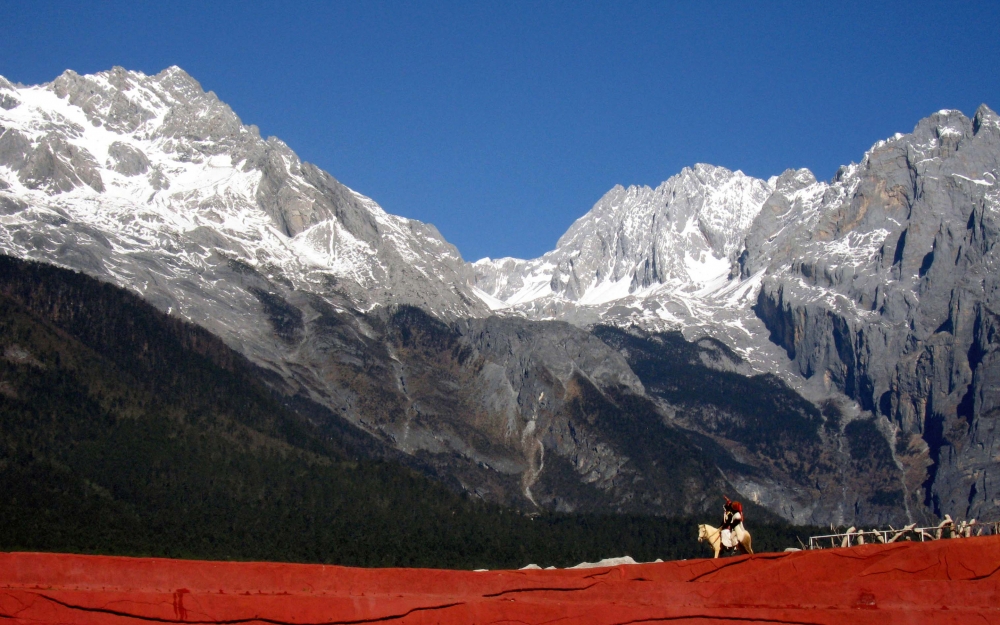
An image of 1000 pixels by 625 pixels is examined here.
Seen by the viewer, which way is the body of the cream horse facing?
to the viewer's left
